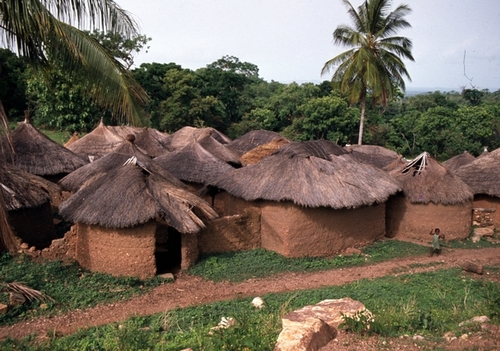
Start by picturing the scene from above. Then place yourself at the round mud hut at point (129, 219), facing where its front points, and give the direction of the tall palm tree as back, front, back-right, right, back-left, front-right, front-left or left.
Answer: left

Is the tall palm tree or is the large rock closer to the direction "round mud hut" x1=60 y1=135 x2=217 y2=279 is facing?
the large rock

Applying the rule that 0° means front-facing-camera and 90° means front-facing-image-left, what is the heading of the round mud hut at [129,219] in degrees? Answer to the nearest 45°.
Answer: approximately 315°

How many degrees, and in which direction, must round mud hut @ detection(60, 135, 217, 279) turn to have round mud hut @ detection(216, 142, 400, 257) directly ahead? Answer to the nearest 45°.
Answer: approximately 45° to its left

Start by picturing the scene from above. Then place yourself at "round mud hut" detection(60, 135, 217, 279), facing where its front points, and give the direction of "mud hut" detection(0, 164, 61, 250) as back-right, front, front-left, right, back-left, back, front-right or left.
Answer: back

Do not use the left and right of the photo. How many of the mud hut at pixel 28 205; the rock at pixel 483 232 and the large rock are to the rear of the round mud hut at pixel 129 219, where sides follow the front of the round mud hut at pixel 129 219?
1

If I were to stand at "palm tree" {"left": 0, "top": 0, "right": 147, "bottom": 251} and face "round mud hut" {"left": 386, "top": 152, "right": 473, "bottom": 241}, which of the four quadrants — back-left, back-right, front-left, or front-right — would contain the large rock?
front-right

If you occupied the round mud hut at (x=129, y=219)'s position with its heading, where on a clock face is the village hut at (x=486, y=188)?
The village hut is roughly at 10 o'clock from the round mud hut.

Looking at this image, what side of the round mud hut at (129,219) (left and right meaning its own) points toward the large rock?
front

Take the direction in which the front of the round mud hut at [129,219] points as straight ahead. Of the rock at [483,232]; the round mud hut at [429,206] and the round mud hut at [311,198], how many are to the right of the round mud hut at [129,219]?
0

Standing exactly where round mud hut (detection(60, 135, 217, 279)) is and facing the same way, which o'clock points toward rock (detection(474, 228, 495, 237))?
The rock is roughly at 10 o'clock from the round mud hut.

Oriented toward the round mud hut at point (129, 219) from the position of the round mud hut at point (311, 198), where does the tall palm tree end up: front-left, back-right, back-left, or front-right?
back-right

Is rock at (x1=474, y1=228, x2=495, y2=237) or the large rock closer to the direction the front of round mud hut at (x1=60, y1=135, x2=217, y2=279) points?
the large rock

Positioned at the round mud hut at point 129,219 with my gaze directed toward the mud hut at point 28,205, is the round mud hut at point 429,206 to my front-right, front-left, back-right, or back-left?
back-right

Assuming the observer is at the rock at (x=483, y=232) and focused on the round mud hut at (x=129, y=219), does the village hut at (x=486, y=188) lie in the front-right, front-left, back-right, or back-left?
back-right

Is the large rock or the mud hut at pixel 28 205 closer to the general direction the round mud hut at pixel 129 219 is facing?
the large rock
